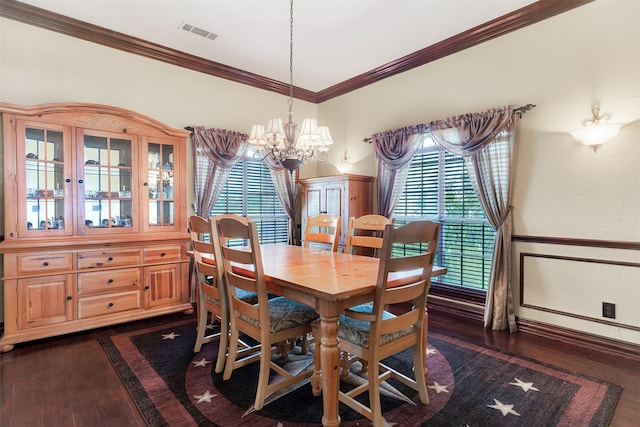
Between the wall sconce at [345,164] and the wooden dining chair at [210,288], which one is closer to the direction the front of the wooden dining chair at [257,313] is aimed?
the wall sconce

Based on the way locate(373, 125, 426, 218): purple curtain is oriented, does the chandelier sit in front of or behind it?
in front

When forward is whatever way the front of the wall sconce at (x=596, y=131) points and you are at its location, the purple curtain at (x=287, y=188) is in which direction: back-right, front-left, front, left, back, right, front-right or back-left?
right

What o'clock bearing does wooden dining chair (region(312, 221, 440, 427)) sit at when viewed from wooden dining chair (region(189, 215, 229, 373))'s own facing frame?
wooden dining chair (region(312, 221, 440, 427)) is roughly at 3 o'clock from wooden dining chair (region(189, 215, 229, 373)).

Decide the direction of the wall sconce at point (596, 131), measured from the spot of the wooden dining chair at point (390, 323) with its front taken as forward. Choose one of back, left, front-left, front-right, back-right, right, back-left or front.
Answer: right

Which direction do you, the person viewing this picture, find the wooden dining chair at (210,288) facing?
facing away from the viewer and to the right of the viewer

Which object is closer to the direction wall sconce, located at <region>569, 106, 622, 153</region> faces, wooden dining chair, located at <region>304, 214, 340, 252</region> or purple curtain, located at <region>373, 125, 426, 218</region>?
the wooden dining chair

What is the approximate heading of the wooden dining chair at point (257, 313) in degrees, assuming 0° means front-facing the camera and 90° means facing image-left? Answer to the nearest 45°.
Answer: approximately 225°

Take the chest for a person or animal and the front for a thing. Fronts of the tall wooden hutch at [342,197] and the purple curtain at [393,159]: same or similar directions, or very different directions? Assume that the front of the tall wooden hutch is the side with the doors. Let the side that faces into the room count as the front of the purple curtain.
same or similar directions

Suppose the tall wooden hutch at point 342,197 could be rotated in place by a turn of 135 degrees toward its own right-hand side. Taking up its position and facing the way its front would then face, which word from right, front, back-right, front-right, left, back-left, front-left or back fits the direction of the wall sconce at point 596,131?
back-right

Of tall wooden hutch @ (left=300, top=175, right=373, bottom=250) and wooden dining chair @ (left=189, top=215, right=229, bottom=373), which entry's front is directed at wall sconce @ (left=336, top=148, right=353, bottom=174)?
the wooden dining chair

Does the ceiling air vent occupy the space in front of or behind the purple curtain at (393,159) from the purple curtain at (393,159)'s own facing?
in front

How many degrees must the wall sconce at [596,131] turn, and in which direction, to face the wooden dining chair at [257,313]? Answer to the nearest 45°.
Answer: approximately 45° to its right

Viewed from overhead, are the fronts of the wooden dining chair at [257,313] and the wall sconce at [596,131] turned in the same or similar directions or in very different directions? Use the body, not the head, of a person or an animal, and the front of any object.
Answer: very different directions

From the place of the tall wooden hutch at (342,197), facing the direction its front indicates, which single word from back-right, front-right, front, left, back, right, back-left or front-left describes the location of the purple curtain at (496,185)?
left

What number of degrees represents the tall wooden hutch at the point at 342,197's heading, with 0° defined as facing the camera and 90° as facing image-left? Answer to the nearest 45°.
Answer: approximately 45°
